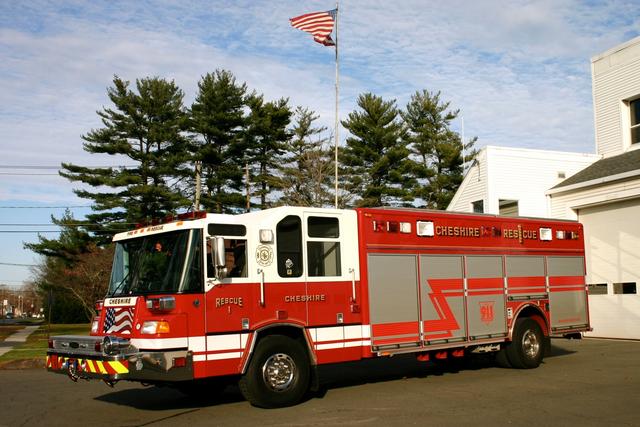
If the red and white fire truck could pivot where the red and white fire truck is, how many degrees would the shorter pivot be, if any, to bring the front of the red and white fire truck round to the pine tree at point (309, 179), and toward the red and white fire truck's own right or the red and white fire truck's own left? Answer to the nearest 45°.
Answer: approximately 135° to the red and white fire truck's own right

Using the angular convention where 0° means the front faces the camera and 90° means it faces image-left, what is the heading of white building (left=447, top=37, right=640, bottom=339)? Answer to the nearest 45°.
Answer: approximately 45°

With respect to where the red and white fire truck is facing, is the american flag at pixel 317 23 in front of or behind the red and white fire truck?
behind

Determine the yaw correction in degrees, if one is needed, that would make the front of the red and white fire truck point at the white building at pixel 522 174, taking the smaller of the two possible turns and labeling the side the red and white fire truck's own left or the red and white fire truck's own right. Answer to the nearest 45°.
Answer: approximately 180°

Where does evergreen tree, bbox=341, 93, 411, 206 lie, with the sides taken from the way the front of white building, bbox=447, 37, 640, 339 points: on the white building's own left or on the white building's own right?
on the white building's own right

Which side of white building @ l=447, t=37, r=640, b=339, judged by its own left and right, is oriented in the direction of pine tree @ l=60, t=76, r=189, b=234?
right

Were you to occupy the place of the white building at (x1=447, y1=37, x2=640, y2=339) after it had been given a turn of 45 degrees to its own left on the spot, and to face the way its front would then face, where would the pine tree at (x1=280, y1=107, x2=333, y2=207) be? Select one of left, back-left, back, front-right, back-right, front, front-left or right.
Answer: back-right

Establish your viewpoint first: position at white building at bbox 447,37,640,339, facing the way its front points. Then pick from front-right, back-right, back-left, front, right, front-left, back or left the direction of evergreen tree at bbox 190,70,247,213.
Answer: right

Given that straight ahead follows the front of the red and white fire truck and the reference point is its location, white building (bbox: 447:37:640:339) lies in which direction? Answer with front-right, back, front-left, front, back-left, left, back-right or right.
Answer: back

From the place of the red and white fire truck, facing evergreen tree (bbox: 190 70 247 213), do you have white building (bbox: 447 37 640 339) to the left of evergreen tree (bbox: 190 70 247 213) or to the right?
right

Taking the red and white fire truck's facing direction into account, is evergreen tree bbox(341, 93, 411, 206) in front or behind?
behind

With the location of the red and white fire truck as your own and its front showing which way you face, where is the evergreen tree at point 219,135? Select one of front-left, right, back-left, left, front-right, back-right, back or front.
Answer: back-right

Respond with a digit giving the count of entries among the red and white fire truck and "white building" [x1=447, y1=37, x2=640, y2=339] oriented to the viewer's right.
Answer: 0

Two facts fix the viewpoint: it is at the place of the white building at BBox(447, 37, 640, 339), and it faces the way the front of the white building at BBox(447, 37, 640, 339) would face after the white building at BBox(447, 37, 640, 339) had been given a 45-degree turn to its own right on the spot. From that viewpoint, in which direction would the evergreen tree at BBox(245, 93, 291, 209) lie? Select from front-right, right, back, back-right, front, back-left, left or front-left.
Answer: front-right
